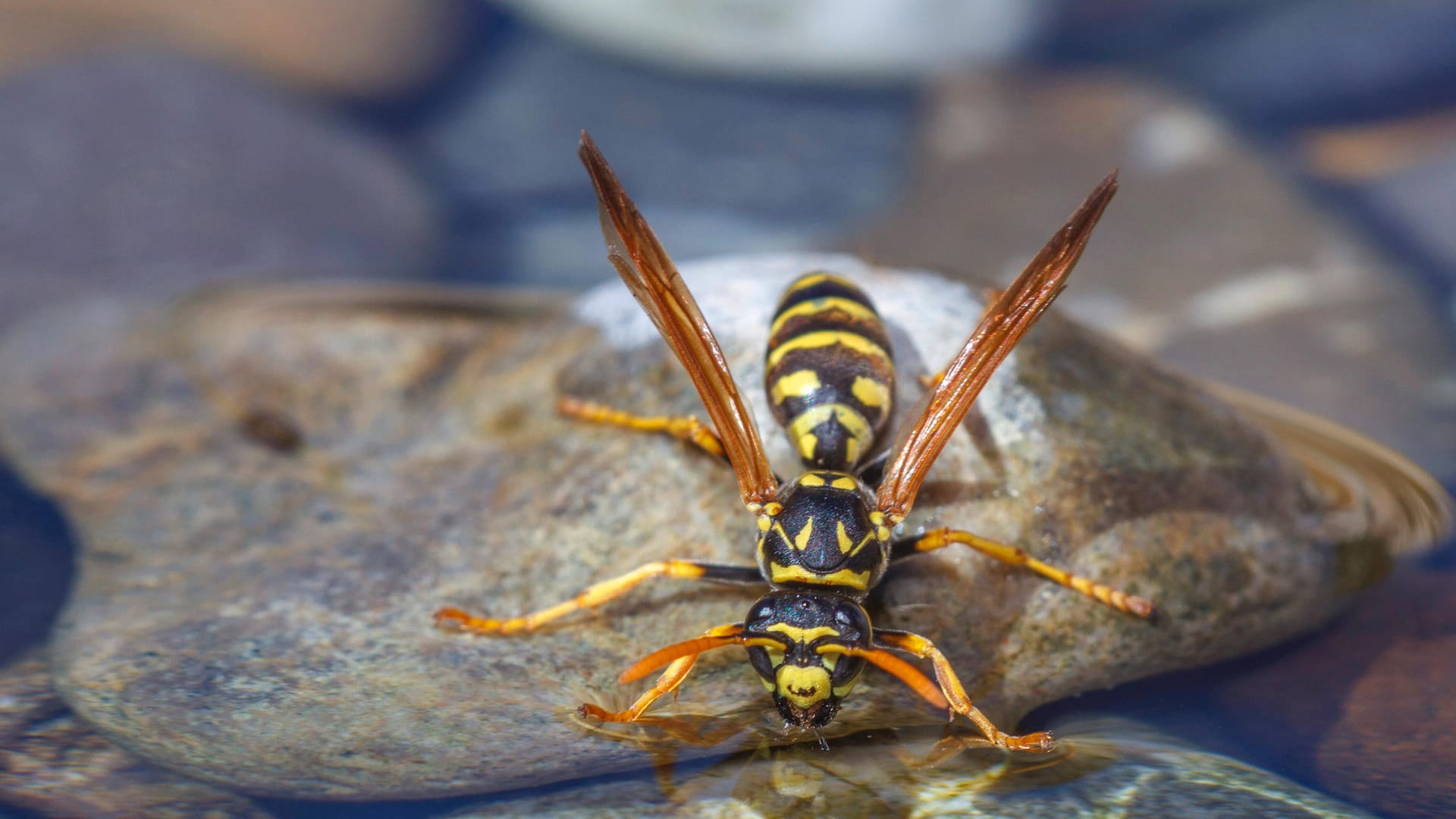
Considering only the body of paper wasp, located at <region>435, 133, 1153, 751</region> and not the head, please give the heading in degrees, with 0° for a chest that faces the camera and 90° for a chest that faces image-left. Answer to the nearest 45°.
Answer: approximately 0°

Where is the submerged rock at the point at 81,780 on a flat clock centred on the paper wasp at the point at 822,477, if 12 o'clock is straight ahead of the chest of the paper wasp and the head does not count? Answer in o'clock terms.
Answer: The submerged rock is roughly at 3 o'clock from the paper wasp.

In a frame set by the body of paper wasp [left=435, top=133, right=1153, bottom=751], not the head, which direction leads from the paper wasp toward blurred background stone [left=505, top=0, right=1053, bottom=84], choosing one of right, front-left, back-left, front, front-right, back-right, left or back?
back

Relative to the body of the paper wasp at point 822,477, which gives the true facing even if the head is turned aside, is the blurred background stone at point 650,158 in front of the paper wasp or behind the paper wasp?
behind

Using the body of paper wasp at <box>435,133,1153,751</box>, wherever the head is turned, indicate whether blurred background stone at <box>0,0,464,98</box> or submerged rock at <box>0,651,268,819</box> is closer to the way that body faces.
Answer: the submerged rock

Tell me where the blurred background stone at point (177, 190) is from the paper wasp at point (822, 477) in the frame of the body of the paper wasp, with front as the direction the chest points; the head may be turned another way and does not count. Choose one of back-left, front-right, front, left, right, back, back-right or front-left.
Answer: back-right

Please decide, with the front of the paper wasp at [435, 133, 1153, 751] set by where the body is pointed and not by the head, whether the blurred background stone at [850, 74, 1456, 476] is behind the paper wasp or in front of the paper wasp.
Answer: behind
